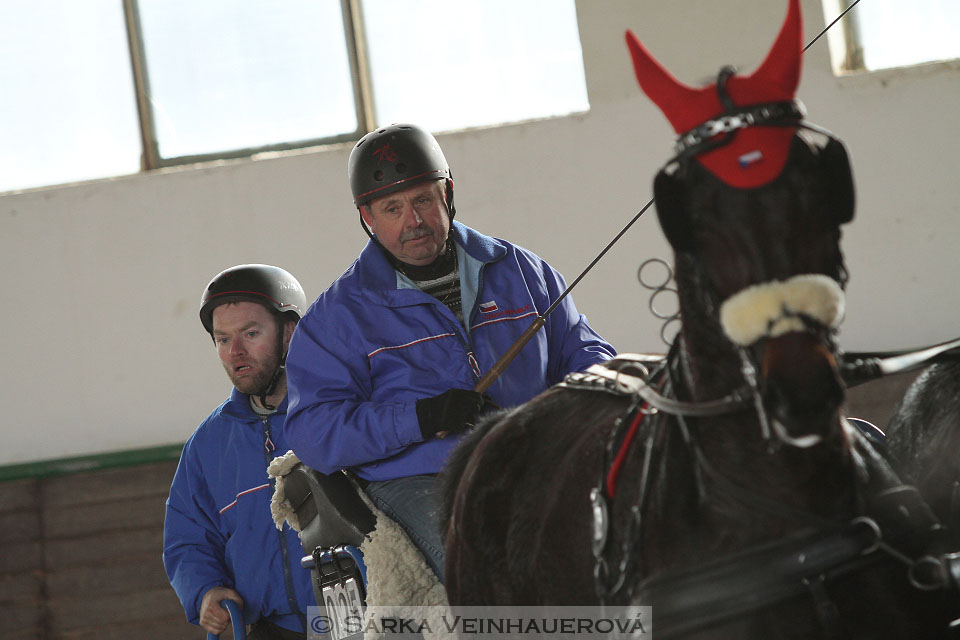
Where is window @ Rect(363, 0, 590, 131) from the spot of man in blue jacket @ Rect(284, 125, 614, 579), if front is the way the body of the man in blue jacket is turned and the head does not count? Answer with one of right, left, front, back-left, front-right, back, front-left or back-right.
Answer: back-left

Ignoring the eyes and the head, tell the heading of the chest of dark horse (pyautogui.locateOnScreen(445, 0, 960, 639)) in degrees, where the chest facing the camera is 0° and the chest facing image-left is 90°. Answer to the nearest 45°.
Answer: approximately 315°

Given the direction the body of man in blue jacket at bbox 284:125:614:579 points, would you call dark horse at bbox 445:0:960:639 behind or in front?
in front

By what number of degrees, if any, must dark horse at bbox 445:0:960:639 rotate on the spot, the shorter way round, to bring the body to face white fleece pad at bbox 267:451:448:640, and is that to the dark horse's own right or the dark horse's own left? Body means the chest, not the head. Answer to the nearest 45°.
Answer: approximately 180°

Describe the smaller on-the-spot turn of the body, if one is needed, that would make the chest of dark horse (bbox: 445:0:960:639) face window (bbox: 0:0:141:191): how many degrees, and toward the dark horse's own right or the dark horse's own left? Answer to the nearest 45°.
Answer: approximately 180°

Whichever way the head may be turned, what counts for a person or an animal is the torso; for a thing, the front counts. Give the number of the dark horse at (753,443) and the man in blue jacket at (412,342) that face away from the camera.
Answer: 0

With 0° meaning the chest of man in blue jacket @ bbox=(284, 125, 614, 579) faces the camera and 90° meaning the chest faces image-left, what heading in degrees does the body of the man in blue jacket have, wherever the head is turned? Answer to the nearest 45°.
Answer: approximately 315°

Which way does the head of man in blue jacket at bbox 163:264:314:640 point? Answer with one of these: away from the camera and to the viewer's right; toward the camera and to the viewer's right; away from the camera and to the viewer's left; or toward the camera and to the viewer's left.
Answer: toward the camera and to the viewer's left
